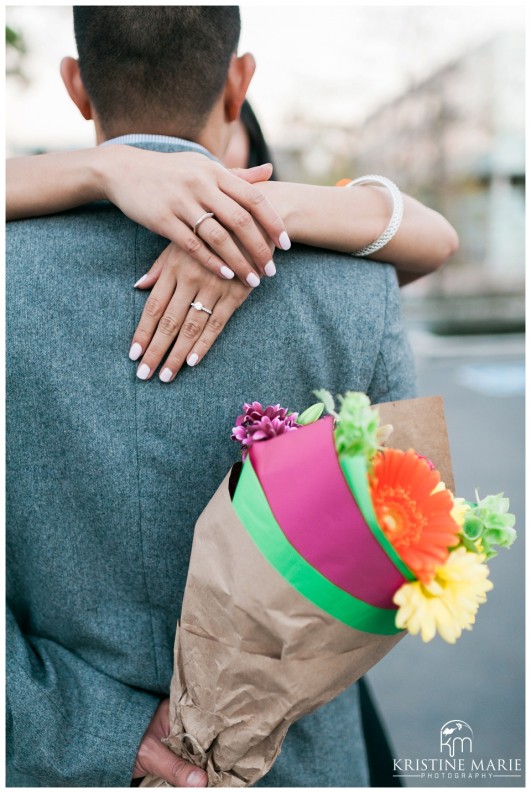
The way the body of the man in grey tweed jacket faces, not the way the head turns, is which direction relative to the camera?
away from the camera
